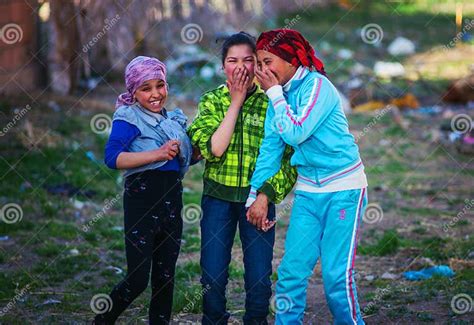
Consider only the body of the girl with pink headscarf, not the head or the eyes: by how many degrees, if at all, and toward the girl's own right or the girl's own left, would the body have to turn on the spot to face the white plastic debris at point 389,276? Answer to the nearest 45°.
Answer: approximately 90° to the girl's own left

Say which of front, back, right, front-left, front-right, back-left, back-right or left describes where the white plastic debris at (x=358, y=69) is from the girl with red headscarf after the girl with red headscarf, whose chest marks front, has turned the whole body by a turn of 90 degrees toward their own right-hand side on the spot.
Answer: front-right

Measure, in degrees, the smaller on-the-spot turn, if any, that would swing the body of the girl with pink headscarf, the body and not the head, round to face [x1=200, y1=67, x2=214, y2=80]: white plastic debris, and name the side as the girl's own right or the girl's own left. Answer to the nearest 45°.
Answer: approximately 135° to the girl's own left

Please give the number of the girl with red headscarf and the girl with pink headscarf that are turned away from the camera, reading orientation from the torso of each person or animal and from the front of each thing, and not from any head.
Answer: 0

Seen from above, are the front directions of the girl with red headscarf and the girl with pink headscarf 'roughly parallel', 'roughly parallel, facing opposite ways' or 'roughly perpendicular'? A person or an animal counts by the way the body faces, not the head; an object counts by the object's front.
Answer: roughly perpendicular

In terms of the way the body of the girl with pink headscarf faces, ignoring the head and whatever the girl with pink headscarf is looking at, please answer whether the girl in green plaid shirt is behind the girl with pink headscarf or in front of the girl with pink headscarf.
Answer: in front

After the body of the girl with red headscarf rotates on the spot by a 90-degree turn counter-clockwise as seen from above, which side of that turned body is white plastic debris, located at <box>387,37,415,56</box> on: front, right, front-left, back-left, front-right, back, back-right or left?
back-left

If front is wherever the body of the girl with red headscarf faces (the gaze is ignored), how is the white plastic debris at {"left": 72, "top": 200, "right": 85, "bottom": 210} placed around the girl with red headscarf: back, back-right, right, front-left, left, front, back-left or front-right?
right

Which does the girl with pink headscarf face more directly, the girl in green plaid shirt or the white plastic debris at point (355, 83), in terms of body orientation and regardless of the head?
the girl in green plaid shirt

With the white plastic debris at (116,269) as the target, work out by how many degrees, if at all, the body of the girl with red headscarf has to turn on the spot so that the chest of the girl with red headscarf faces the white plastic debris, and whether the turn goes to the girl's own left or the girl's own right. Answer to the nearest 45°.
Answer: approximately 90° to the girl's own right

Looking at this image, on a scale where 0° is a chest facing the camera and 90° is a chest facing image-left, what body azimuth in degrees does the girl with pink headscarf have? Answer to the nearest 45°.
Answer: approximately 315°
